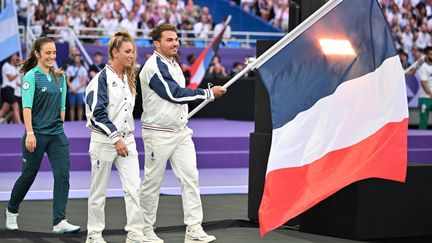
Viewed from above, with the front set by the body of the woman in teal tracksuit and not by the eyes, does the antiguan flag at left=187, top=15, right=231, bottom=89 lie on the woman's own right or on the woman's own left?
on the woman's own left

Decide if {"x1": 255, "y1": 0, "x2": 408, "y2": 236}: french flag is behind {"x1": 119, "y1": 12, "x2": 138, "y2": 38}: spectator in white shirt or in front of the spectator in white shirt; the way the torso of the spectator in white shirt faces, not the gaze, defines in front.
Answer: in front

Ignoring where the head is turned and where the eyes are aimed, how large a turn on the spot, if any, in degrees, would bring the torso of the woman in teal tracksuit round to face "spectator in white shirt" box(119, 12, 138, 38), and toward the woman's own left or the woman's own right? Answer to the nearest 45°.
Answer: approximately 135° to the woman's own left

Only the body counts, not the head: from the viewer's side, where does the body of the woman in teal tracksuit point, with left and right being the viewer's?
facing the viewer and to the right of the viewer

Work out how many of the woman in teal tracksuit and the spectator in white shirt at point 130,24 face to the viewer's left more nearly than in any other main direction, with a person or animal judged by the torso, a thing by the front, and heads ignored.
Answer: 0

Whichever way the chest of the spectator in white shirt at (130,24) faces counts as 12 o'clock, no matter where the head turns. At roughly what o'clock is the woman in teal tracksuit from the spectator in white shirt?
The woman in teal tracksuit is roughly at 12 o'clock from the spectator in white shirt.

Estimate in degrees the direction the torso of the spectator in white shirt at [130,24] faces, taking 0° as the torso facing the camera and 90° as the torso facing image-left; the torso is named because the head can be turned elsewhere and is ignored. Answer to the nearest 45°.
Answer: approximately 0°
